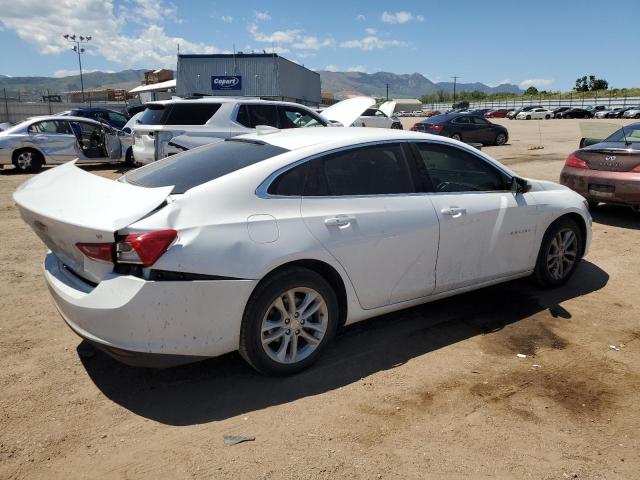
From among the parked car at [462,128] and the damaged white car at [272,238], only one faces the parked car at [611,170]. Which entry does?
the damaged white car

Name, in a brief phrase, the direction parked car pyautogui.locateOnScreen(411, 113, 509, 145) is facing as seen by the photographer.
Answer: facing away from the viewer and to the right of the viewer

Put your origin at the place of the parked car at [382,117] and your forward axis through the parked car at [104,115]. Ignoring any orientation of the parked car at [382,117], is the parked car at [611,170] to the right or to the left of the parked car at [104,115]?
left

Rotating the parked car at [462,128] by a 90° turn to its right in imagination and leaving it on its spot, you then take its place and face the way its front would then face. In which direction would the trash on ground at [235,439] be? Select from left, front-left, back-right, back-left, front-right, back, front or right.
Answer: front-right

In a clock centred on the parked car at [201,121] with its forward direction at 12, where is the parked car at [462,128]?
the parked car at [462,128] is roughly at 12 o'clock from the parked car at [201,121].

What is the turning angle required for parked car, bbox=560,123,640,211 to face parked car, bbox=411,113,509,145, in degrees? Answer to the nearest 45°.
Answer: approximately 45° to its left

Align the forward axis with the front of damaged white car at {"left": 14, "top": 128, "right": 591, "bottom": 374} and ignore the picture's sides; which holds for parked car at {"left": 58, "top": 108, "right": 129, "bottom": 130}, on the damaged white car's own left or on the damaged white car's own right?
on the damaged white car's own left

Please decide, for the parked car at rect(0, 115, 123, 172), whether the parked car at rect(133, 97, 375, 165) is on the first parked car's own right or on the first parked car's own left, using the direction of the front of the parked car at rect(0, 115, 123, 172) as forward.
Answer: on the first parked car's own right
